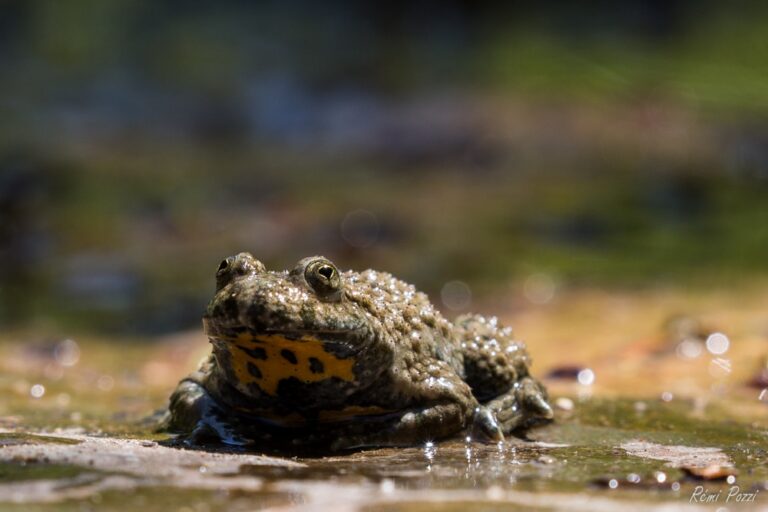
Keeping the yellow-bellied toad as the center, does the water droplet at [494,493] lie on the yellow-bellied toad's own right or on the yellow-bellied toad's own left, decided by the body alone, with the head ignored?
on the yellow-bellied toad's own left

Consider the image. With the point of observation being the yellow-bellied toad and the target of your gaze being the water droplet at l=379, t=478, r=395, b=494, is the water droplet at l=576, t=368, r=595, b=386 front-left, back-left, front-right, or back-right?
back-left

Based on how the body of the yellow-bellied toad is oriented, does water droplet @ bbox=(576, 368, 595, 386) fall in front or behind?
behind

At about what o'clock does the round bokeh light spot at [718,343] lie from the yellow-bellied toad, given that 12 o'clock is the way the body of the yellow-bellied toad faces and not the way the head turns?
The round bokeh light spot is roughly at 6 o'clock from the yellow-bellied toad.

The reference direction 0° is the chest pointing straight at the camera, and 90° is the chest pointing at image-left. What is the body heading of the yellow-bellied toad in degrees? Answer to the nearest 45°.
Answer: approximately 45°

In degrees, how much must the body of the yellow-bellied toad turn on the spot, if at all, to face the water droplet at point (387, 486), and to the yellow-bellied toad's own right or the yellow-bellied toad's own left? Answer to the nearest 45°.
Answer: approximately 45° to the yellow-bellied toad's own left
